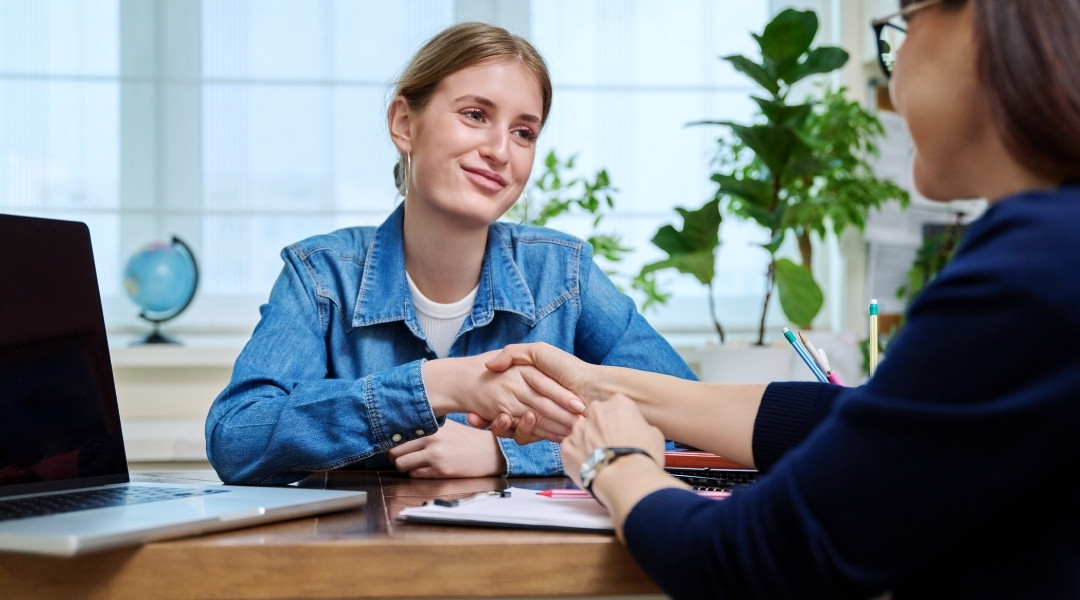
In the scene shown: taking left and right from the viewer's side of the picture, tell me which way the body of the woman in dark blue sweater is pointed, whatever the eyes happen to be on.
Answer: facing away from the viewer and to the left of the viewer

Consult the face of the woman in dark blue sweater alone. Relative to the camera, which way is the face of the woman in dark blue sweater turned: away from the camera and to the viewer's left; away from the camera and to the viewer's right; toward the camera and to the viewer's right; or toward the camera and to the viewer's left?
away from the camera and to the viewer's left

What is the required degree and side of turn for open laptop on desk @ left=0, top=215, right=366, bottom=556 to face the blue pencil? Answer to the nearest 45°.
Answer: approximately 45° to its left

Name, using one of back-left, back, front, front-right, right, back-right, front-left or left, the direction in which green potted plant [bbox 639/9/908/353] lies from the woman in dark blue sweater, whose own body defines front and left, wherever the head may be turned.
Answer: front-right

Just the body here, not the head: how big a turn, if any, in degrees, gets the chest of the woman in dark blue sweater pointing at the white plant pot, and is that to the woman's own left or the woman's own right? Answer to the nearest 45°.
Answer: approximately 45° to the woman's own right
